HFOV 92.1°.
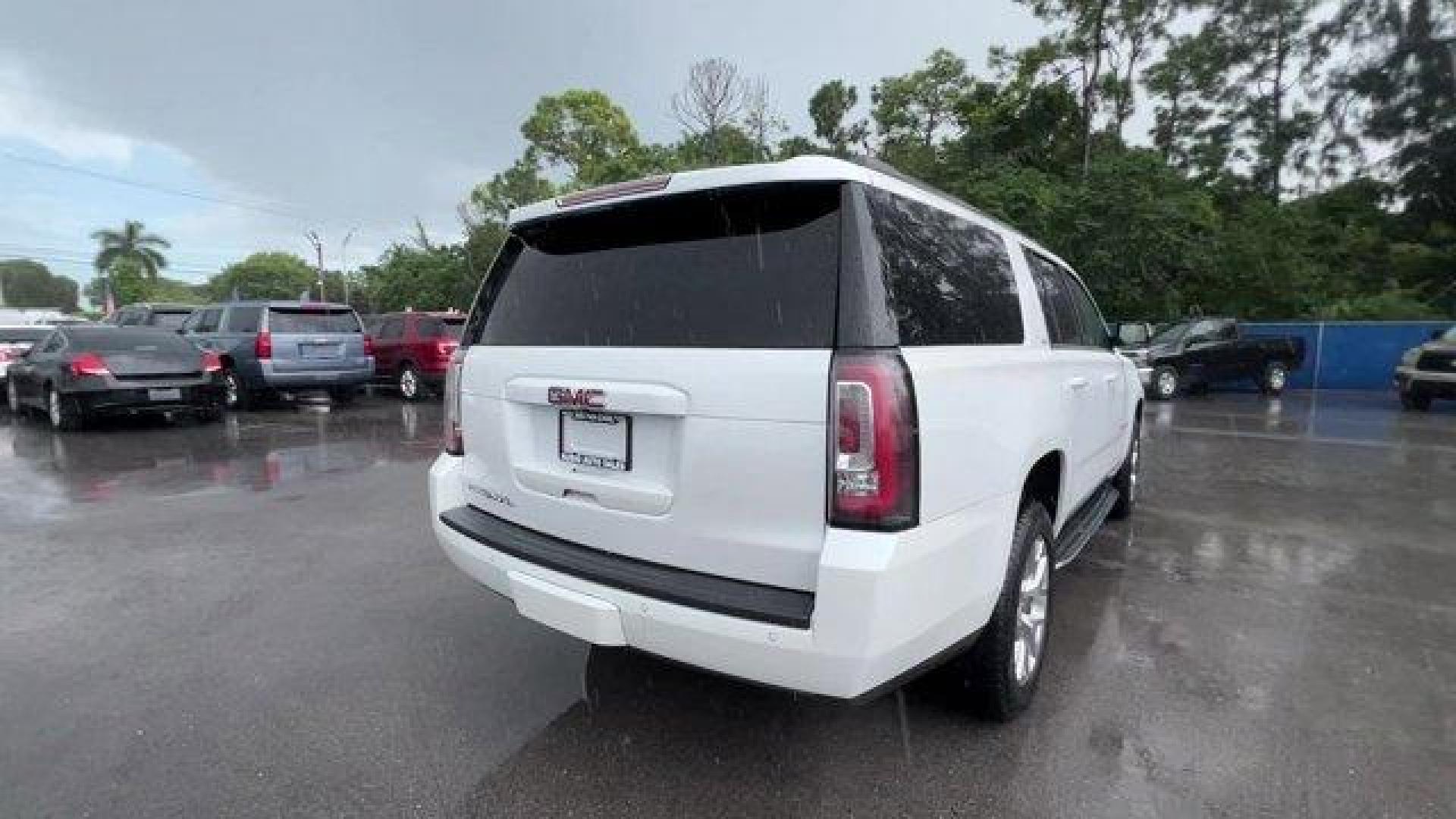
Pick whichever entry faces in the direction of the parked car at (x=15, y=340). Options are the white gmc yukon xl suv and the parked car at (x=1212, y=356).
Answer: the parked car at (x=1212, y=356)

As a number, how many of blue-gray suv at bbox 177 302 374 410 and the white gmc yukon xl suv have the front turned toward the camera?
0

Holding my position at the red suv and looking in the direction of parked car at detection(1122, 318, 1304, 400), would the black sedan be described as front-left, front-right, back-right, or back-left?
back-right

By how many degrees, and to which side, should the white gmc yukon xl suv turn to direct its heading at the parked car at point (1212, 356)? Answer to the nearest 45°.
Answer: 0° — it already faces it

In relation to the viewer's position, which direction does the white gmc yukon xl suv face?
facing away from the viewer and to the right of the viewer

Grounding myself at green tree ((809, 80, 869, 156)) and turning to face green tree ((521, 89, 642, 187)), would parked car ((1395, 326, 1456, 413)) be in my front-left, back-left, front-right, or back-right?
back-left

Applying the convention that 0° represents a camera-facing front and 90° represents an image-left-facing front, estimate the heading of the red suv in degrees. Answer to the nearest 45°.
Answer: approximately 135°

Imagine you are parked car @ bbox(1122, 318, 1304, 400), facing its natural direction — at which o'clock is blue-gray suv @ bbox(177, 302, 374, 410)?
The blue-gray suv is roughly at 12 o'clock from the parked car.

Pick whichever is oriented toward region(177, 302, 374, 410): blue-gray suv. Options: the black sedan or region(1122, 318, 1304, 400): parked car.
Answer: the parked car

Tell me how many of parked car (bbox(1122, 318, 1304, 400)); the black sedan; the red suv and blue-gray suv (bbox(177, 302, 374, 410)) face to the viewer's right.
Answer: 0

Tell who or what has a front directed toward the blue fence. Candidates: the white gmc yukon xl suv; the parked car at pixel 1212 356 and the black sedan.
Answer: the white gmc yukon xl suv

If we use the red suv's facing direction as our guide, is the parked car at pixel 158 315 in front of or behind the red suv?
in front

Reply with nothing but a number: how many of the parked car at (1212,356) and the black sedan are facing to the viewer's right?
0

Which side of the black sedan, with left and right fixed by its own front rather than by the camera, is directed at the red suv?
right

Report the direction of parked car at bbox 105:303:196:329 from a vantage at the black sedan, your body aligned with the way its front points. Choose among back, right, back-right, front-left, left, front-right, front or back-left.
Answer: front-right

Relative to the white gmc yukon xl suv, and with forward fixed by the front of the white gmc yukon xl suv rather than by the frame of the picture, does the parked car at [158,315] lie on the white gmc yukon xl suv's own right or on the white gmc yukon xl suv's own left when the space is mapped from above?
on the white gmc yukon xl suv's own left
